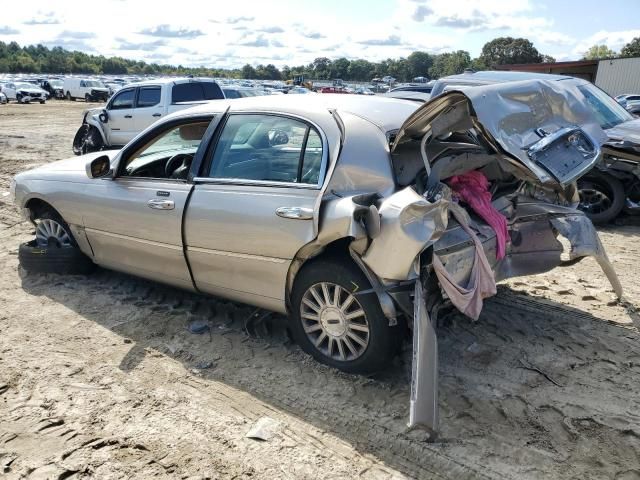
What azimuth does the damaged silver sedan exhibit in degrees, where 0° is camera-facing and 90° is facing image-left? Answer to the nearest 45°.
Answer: approximately 135°

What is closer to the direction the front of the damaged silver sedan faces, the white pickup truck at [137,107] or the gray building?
the white pickup truck

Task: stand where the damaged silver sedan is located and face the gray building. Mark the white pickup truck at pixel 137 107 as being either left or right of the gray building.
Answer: left

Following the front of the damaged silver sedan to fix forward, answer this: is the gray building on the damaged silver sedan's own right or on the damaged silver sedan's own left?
on the damaged silver sedan's own right

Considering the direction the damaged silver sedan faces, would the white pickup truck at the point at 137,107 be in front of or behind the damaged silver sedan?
in front
